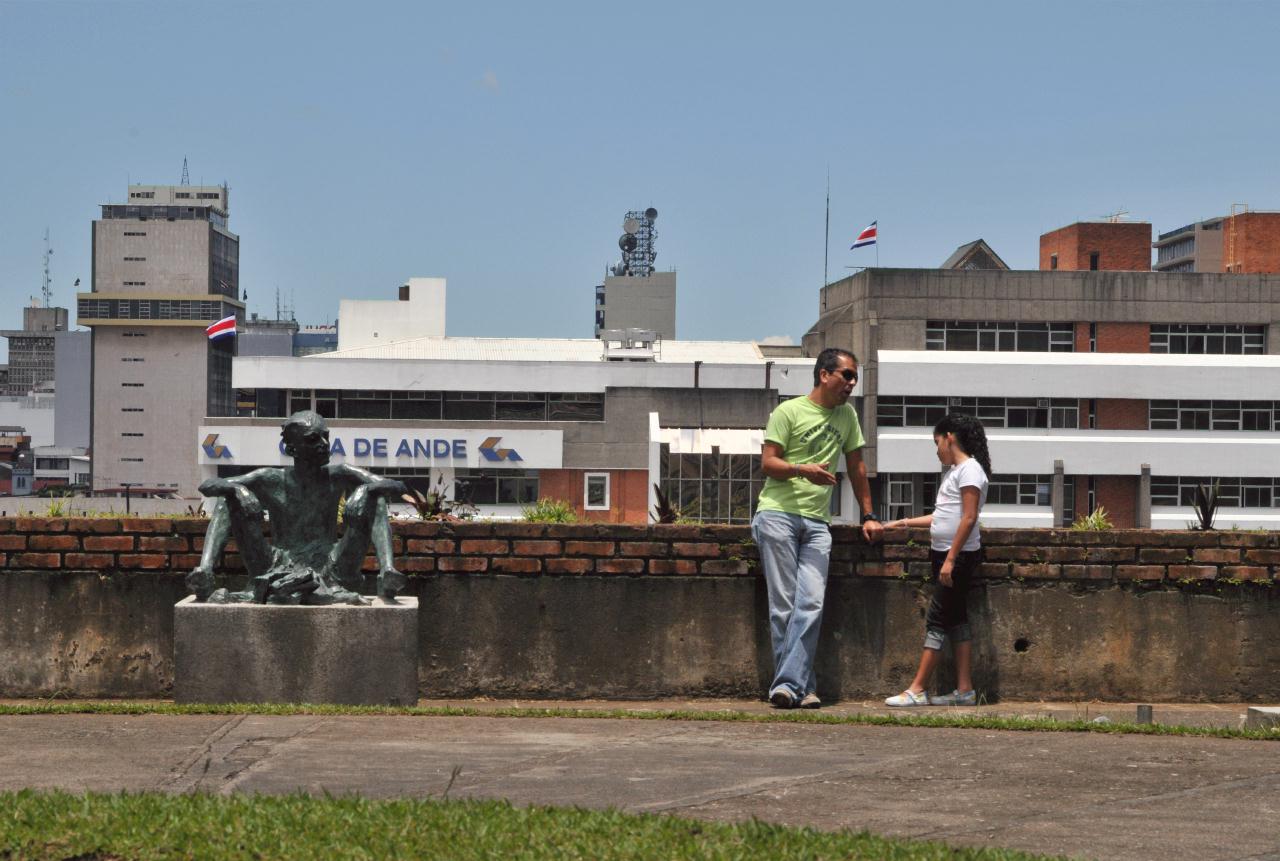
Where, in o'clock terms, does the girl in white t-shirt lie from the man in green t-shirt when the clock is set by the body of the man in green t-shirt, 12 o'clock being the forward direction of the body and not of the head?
The girl in white t-shirt is roughly at 10 o'clock from the man in green t-shirt.

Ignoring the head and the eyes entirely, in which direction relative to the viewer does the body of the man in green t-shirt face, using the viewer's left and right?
facing the viewer and to the right of the viewer

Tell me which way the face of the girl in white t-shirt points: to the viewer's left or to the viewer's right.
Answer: to the viewer's left

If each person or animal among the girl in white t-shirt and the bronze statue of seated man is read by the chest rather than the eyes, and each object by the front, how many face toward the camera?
1

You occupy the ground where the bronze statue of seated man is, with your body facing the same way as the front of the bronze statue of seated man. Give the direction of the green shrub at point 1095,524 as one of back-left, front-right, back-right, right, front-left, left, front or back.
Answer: left

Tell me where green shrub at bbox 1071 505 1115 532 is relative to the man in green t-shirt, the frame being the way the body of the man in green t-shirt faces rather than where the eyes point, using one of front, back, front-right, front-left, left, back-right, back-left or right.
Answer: left

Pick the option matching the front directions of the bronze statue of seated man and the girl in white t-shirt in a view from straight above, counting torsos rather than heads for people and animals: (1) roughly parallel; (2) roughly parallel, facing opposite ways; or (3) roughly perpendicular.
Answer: roughly perpendicular

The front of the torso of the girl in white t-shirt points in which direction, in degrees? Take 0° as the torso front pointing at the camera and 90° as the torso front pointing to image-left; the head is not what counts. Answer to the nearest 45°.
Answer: approximately 90°

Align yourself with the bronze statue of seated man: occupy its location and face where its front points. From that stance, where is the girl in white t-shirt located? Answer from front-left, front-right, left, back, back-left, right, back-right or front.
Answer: left

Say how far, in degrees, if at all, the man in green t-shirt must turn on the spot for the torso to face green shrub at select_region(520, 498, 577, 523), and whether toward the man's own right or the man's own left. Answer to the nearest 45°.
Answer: approximately 180°

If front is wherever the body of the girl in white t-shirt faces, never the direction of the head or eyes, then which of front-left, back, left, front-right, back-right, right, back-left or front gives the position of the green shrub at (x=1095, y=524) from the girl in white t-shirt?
back-right

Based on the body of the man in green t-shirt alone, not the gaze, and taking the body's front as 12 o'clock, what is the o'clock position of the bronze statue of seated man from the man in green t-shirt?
The bronze statue of seated man is roughly at 4 o'clock from the man in green t-shirt.

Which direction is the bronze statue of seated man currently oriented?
toward the camera

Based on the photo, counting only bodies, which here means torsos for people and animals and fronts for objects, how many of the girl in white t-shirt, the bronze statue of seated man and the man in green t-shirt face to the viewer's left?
1

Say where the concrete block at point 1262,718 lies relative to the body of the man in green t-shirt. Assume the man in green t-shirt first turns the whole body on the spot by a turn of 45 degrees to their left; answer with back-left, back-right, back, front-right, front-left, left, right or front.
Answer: front
